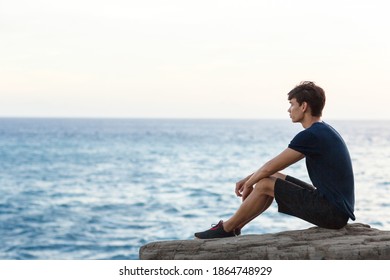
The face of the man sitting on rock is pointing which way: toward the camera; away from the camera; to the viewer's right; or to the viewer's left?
to the viewer's left

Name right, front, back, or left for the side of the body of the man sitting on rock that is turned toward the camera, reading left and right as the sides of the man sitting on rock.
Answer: left
